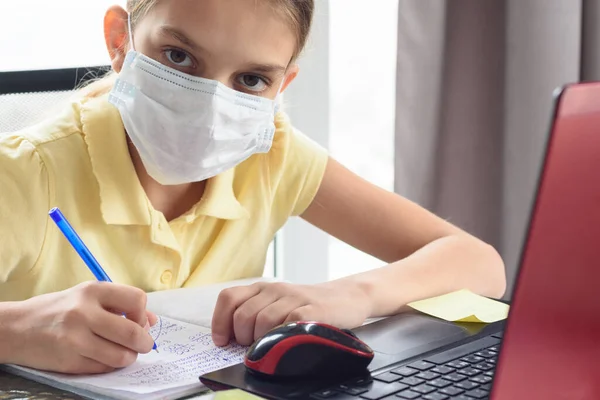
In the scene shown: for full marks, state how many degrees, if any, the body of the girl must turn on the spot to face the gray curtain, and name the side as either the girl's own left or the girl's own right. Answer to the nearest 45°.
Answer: approximately 135° to the girl's own left

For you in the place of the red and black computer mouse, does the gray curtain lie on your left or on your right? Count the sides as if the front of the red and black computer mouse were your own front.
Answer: on your left

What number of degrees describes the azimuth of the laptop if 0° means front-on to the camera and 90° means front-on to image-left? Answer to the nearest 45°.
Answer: approximately 135°

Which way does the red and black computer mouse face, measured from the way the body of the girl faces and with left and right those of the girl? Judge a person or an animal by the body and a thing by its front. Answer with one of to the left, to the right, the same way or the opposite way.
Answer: to the left

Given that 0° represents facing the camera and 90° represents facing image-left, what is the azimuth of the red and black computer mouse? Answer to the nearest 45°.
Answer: approximately 270°

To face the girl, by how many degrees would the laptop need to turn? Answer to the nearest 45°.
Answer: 0° — it already faces them
